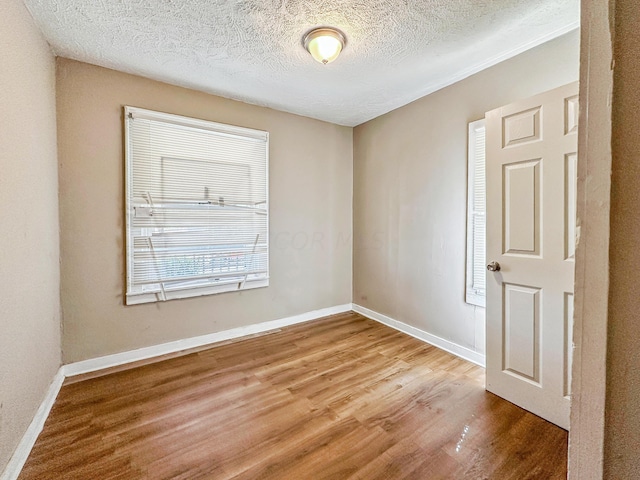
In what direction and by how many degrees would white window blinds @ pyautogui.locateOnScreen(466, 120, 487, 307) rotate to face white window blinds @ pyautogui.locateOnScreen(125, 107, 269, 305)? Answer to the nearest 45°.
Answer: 0° — it already faces it

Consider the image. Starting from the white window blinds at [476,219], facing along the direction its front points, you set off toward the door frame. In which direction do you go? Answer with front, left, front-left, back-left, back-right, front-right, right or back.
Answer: front-left

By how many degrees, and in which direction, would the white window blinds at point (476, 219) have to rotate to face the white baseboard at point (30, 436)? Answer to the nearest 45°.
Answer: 0° — it already faces it

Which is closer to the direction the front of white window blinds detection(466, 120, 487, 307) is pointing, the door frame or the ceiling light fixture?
the ceiling light fixture

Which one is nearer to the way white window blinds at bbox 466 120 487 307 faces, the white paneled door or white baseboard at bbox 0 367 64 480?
the white baseboard

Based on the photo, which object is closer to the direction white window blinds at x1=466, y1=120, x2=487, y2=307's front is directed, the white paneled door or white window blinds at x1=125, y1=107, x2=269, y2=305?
the white window blinds

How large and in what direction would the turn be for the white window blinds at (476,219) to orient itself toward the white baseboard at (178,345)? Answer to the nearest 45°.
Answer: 0° — it already faces it

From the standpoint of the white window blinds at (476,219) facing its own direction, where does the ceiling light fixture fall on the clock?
The ceiling light fixture is roughly at 12 o'clock from the white window blinds.

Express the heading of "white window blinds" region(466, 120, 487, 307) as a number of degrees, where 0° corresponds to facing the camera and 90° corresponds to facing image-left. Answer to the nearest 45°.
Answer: approximately 45°
